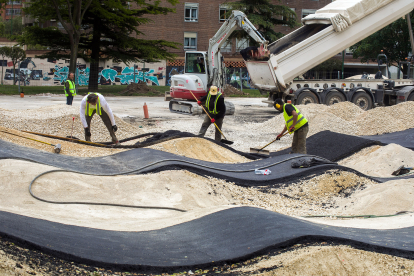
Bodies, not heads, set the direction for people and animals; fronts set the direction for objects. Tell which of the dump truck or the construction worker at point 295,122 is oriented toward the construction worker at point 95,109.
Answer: the construction worker at point 295,122

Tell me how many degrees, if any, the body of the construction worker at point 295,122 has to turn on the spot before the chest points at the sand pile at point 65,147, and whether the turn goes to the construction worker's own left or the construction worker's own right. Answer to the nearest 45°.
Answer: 0° — they already face it

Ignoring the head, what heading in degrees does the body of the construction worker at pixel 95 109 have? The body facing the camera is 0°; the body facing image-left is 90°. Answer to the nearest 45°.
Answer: approximately 0°

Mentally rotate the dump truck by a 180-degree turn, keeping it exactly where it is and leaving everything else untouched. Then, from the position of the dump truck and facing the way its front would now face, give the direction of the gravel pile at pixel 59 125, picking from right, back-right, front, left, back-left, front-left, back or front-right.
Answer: front-left

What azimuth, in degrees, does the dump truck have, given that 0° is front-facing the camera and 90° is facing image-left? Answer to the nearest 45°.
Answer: approximately 270°

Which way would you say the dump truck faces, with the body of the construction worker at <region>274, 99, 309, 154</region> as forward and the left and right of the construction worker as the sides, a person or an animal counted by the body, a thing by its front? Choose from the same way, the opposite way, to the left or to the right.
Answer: the opposite way

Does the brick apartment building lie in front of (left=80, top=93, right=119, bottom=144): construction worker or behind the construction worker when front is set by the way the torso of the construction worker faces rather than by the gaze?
behind

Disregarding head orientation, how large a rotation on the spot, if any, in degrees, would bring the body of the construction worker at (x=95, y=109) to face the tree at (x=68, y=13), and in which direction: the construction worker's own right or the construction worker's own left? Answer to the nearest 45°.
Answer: approximately 180°

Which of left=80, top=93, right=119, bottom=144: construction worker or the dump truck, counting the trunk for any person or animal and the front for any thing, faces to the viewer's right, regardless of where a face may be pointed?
the dump truck

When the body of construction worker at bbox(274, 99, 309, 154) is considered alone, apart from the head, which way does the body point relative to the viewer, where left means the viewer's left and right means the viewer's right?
facing to the left of the viewer
